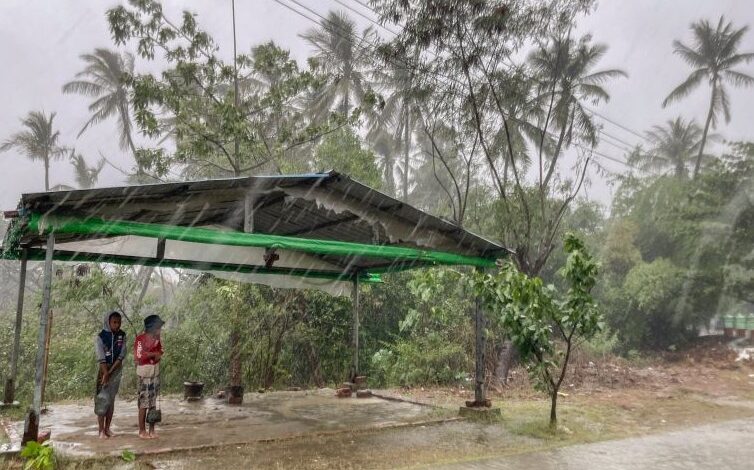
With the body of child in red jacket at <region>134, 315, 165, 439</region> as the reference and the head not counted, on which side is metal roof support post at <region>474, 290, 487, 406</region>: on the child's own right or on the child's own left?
on the child's own left

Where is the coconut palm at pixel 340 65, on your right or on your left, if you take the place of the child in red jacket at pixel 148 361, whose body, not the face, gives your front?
on your left

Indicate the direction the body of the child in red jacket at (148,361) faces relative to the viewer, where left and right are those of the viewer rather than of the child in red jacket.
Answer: facing the viewer and to the right of the viewer

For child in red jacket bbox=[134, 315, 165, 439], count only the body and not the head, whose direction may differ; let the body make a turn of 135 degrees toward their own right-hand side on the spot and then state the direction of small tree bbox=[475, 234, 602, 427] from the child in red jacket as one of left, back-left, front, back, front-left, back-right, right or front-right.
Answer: back

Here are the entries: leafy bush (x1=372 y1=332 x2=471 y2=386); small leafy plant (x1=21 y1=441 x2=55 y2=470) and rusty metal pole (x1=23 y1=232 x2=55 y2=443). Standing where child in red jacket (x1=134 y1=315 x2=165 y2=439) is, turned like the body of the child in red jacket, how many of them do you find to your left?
1

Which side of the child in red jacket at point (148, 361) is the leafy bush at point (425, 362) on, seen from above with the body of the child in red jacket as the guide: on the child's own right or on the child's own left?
on the child's own left

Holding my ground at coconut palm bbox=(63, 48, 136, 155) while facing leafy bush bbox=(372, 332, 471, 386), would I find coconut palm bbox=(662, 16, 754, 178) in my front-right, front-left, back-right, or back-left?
front-left

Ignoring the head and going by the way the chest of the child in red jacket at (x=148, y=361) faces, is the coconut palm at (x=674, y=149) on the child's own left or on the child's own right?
on the child's own left

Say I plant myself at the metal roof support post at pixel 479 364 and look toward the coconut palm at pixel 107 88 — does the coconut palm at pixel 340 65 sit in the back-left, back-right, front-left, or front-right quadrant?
front-right

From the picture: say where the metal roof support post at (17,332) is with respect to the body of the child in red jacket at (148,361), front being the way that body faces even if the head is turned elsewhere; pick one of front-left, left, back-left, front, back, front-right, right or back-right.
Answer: back

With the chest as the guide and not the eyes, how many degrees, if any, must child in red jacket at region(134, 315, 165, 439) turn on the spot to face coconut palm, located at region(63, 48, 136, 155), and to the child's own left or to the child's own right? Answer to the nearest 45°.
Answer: approximately 135° to the child's own left

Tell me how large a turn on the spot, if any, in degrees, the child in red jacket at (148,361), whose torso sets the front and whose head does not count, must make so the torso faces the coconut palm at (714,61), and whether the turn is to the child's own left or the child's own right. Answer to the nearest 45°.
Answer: approximately 90° to the child's own left

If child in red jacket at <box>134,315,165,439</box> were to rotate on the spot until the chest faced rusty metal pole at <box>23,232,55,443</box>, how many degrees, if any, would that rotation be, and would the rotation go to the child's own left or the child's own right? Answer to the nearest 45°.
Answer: approximately 90° to the child's own right

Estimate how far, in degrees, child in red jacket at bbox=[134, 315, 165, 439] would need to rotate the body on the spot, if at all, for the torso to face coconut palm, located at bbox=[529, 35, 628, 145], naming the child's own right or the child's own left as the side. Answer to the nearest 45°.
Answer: approximately 90° to the child's own left

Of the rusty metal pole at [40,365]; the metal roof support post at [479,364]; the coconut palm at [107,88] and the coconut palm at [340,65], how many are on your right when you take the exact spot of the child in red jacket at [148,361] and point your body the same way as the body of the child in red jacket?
1

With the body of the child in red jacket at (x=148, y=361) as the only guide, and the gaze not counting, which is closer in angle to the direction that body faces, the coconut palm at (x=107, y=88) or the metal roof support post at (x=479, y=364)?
the metal roof support post
